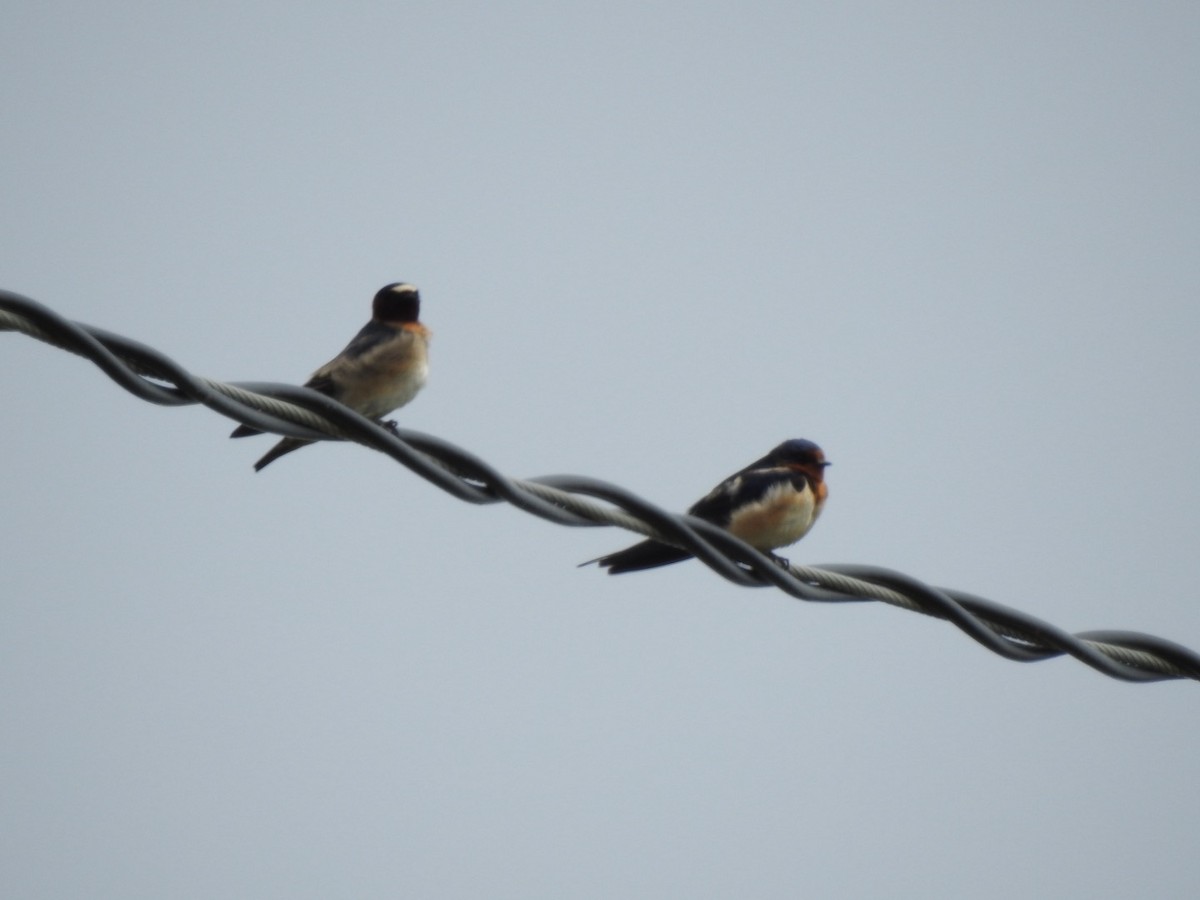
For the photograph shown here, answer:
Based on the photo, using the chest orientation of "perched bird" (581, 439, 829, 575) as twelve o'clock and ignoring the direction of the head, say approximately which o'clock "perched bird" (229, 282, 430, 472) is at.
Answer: "perched bird" (229, 282, 430, 472) is roughly at 5 o'clock from "perched bird" (581, 439, 829, 575).

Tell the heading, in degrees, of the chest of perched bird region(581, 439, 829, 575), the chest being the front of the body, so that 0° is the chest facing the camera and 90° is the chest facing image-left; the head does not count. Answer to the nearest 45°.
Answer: approximately 270°
